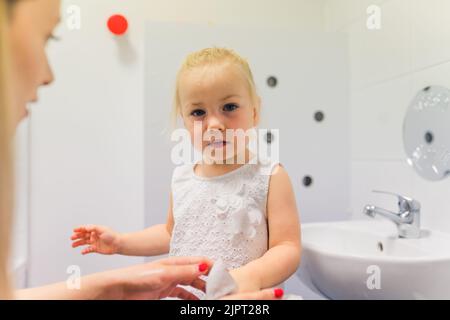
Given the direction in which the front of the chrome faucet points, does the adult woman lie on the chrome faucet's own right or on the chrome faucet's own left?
on the chrome faucet's own left

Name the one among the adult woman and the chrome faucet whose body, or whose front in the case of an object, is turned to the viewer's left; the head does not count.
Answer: the chrome faucet

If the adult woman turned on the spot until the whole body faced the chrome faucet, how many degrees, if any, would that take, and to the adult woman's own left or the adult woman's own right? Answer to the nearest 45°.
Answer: approximately 45° to the adult woman's own left

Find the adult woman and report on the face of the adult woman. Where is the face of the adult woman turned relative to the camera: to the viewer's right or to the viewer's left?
to the viewer's right

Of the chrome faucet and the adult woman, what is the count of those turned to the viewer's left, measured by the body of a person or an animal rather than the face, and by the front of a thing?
1

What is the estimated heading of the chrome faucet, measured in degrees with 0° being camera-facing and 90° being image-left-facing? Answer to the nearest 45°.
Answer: approximately 90°

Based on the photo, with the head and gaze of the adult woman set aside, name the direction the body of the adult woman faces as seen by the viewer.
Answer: to the viewer's right
